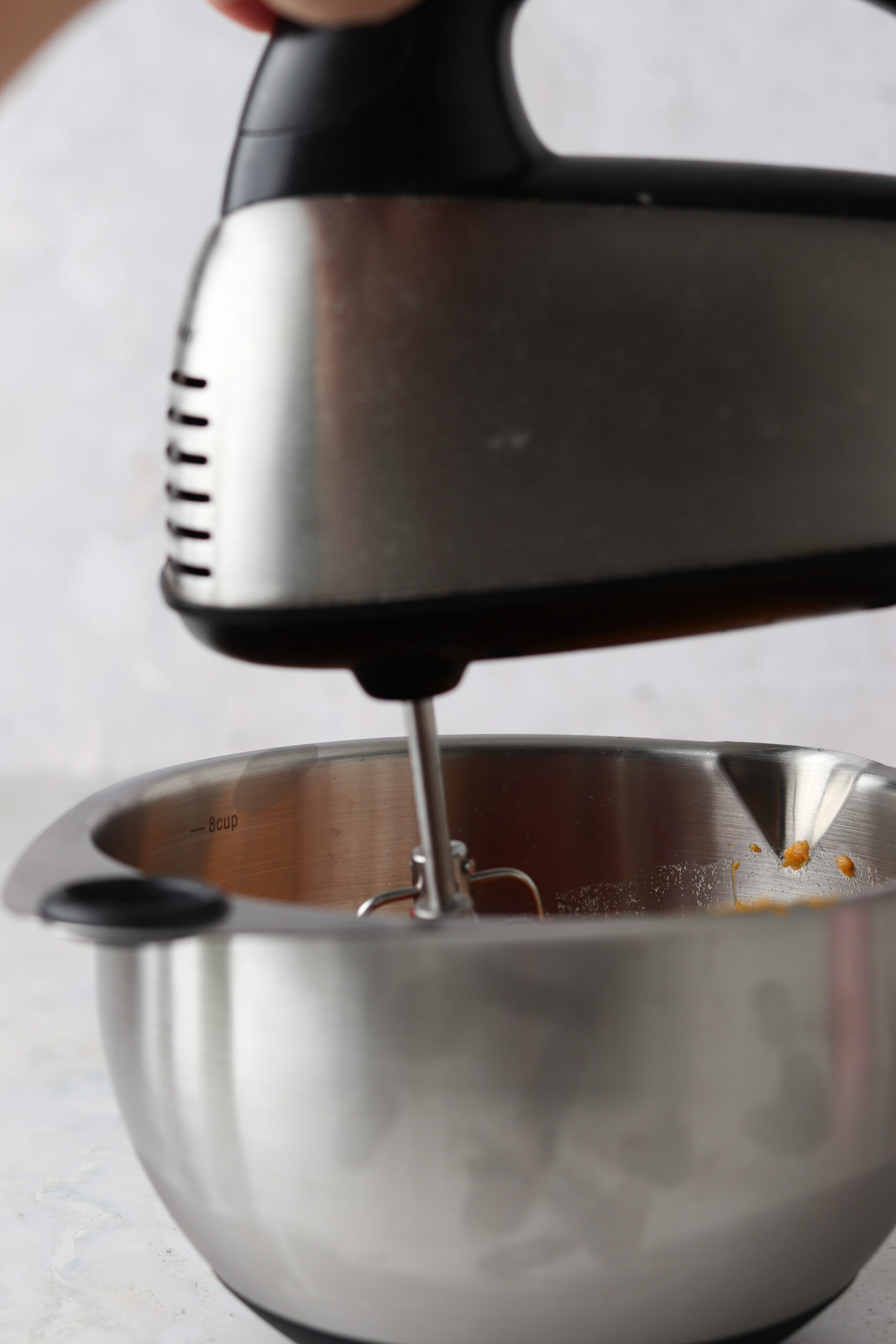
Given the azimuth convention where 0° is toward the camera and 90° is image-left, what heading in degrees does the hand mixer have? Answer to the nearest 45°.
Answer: approximately 90°
